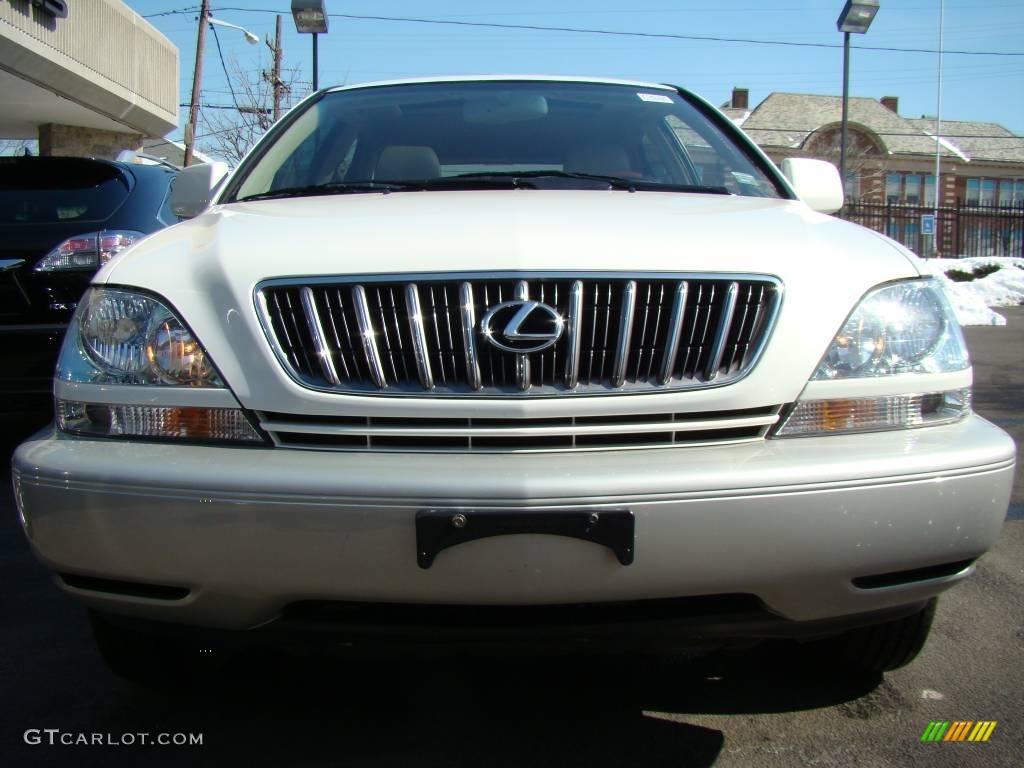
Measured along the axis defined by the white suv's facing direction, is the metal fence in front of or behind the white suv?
behind

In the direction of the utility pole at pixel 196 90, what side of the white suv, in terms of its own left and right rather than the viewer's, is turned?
back

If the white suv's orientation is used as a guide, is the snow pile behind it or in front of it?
behind

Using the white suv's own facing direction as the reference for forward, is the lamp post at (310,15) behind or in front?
behind

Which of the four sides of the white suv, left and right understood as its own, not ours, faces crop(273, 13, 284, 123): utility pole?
back

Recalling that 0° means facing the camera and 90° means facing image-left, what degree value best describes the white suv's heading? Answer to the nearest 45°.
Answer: approximately 0°

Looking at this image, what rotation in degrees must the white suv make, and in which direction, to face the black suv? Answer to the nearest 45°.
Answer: approximately 135° to its right
